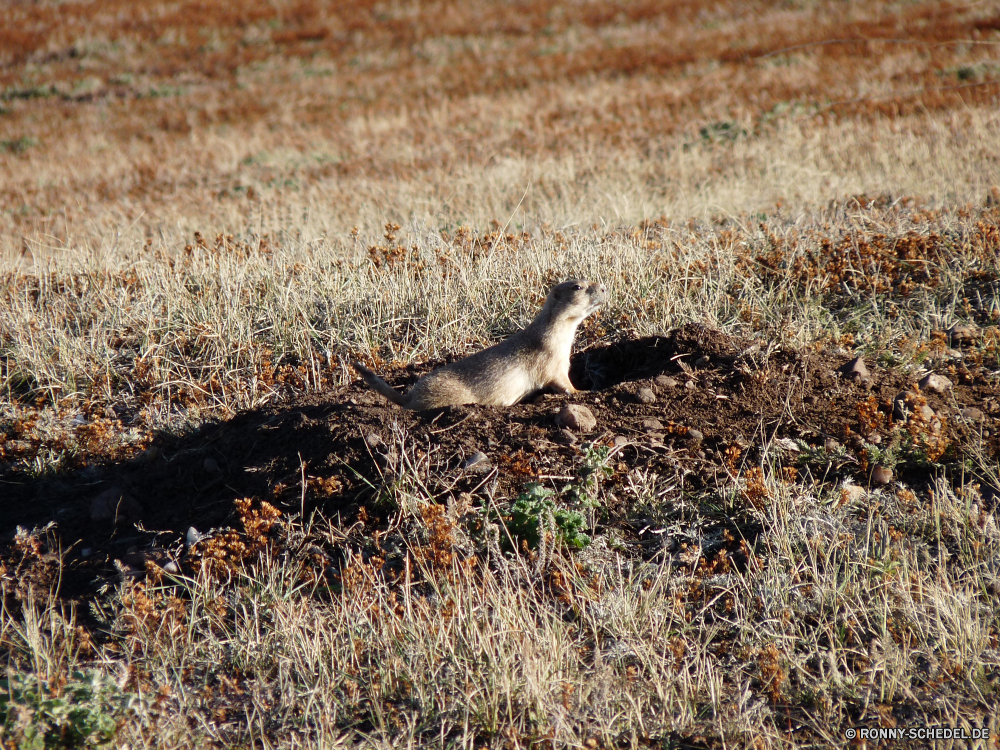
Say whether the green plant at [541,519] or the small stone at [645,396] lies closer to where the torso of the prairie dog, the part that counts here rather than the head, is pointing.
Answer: the small stone

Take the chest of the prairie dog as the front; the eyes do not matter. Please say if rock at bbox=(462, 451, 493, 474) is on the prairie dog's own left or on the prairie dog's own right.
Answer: on the prairie dog's own right

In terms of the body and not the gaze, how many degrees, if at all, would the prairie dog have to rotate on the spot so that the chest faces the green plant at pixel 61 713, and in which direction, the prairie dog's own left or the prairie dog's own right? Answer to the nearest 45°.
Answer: approximately 135° to the prairie dog's own right

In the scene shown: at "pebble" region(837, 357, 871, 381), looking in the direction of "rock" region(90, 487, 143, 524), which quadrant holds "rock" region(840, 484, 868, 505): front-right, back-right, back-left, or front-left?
front-left

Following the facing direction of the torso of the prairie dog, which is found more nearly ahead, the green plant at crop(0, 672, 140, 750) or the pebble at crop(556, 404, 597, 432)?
the pebble

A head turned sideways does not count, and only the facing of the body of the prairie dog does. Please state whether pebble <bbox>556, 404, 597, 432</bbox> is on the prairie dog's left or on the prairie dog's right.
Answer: on the prairie dog's right

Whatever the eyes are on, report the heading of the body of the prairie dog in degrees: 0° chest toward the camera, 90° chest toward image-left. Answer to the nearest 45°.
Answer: approximately 270°

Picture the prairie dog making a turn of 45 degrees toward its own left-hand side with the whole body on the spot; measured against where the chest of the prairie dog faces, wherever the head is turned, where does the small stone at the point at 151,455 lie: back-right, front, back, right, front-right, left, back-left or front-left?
back-left

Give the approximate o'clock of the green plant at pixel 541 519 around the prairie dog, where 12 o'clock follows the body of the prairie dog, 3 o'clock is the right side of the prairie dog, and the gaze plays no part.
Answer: The green plant is roughly at 3 o'clock from the prairie dog.

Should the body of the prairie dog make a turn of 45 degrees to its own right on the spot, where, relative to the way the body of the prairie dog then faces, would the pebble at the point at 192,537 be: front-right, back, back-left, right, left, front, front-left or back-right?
right

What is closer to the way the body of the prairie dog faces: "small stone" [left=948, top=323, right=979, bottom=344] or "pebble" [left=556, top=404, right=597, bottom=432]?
the small stone

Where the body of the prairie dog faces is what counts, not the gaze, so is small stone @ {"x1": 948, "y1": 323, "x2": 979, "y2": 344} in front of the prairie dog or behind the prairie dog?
in front

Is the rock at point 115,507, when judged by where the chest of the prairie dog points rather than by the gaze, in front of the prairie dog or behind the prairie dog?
behind
